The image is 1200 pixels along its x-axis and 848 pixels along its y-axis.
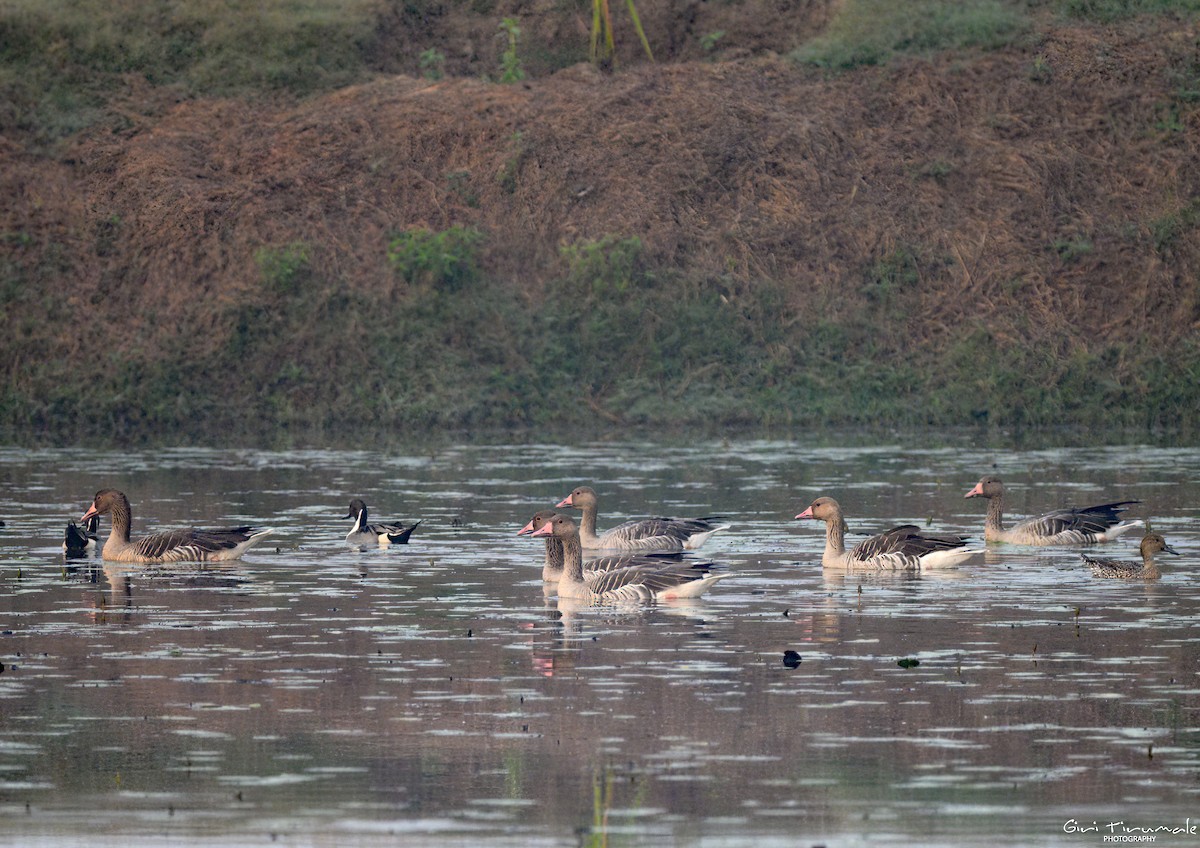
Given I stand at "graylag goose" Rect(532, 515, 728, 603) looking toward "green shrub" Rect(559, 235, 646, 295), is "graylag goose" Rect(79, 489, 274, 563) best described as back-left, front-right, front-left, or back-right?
front-left

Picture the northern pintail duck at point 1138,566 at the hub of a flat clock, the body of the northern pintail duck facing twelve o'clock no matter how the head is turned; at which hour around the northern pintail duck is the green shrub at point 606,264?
The green shrub is roughly at 8 o'clock from the northern pintail duck.

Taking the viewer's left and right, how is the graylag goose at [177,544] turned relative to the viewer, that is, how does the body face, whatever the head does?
facing to the left of the viewer

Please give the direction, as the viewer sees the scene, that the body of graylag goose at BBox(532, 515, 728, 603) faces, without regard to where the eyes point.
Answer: to the viewer's left

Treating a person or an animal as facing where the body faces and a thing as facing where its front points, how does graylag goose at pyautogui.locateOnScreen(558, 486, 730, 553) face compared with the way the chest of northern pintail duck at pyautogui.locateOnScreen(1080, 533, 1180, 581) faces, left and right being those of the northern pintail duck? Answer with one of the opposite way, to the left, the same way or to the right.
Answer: the opposite way

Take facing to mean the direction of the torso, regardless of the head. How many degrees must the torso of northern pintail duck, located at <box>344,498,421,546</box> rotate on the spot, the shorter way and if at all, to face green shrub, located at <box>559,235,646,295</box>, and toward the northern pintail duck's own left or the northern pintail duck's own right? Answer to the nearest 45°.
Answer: approximately 90° to the northern pintail duck's own right

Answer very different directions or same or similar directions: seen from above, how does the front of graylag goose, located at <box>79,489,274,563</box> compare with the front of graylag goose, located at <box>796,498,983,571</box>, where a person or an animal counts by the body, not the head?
same or similar directions

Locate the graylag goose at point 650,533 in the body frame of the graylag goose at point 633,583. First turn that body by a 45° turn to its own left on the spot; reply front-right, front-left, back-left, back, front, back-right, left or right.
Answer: back-right

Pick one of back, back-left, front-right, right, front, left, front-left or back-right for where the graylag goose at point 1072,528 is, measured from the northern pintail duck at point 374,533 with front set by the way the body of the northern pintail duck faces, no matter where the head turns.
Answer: back

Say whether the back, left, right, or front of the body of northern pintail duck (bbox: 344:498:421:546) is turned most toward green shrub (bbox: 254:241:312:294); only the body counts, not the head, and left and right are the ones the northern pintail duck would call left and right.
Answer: right

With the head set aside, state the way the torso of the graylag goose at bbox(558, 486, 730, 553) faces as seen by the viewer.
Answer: to the viewer's left

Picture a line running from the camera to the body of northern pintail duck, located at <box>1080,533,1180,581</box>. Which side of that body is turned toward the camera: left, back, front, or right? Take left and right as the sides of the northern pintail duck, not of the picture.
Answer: right

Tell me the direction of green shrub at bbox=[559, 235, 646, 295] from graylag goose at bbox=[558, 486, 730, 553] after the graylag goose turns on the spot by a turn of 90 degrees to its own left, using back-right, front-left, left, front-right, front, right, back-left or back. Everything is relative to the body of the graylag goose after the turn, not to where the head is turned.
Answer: back

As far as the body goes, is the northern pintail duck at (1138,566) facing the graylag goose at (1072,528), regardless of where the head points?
no

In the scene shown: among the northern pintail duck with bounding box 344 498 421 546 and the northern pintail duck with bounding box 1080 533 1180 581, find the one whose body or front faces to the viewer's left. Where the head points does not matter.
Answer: the northern pintail duck with bounding box 344 498 421 546

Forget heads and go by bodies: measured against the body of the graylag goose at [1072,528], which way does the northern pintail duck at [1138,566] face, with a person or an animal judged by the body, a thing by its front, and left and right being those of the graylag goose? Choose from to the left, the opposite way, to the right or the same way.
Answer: the opposite way

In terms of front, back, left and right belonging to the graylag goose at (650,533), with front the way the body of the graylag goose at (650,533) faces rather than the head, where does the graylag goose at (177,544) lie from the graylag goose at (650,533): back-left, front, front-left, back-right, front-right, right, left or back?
front

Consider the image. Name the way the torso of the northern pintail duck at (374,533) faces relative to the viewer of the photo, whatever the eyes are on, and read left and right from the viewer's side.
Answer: facing to the left of the viewer

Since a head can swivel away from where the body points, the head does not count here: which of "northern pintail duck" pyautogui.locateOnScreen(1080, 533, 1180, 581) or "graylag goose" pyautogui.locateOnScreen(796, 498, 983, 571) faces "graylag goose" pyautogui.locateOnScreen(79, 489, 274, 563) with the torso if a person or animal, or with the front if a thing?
"graylag goose" pyautogui.locateOnScreen(796, 498, 983, 571)

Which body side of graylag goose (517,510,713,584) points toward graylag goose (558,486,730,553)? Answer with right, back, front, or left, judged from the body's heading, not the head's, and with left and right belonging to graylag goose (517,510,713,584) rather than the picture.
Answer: right

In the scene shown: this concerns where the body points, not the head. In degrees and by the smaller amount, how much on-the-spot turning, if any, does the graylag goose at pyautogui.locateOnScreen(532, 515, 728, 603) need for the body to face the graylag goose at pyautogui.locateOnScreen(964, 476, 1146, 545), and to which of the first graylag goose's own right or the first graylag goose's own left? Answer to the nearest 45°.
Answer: approximately 135° to the first graylag goose's own right
